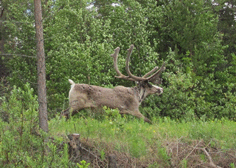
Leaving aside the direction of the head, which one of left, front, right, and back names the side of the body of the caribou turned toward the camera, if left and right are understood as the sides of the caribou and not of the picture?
right

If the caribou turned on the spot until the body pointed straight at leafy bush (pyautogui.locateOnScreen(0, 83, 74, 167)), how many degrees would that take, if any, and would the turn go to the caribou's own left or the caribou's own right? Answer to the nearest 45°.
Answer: approximately 90° to the caribou's own right

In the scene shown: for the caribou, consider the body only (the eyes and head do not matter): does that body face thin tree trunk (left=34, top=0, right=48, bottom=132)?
no
